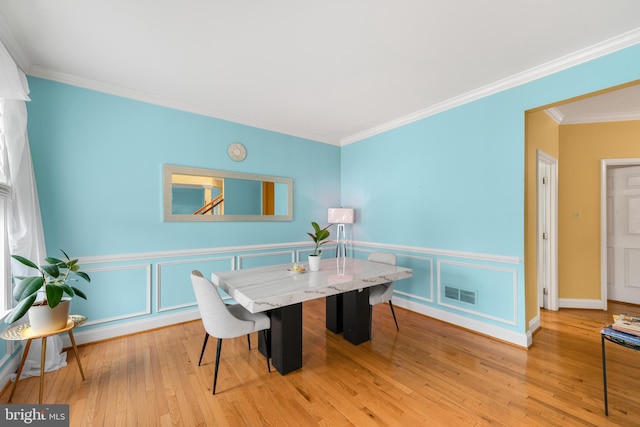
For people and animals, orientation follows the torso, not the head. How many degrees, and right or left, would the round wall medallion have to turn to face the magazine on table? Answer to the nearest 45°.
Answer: approximately 45° to its left

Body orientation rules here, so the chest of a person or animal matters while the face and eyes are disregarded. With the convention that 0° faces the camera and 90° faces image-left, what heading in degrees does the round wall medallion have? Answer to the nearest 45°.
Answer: approximately 0°

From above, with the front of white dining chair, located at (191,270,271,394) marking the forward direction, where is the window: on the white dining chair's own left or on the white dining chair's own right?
on the white dining chair's own left

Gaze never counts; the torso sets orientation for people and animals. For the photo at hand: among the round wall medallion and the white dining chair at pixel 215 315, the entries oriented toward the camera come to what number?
1

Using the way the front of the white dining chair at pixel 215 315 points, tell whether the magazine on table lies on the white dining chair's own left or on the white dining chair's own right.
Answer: on the white dining chair's own right

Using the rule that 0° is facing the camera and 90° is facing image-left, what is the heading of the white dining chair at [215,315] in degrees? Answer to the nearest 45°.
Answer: approximately 225°

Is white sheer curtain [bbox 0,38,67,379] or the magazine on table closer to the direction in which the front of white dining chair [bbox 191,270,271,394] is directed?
the magazine on table

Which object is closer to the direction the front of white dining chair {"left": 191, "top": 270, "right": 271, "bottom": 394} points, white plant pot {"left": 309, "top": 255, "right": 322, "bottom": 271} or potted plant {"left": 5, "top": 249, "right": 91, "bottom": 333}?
the white plant pot
